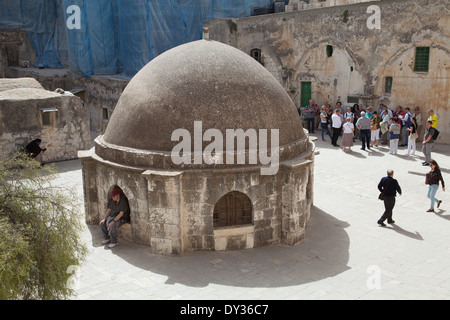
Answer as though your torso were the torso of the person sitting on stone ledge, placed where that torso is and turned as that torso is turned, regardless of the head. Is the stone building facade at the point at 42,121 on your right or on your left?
on your right

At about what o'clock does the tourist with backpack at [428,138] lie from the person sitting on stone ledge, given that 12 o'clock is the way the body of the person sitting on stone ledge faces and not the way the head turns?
The tourist with backpack is roughly at 7 o'clock from the person sitting on stone ledge.

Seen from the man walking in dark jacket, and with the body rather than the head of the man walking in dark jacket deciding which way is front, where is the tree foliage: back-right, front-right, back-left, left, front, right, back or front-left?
back

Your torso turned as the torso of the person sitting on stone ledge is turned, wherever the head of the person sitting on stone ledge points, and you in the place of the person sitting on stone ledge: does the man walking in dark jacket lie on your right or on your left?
on your left

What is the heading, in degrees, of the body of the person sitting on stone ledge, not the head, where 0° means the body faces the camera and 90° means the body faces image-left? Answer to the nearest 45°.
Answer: approximately 45°

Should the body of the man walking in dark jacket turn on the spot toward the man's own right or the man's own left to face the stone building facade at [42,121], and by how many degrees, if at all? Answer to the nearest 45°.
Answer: approximately 135° to the man's own left

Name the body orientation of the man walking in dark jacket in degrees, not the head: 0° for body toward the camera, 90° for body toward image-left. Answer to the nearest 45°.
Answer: approximately 225°

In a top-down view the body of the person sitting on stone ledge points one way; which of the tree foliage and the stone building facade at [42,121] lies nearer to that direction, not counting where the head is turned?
the tree foliage
